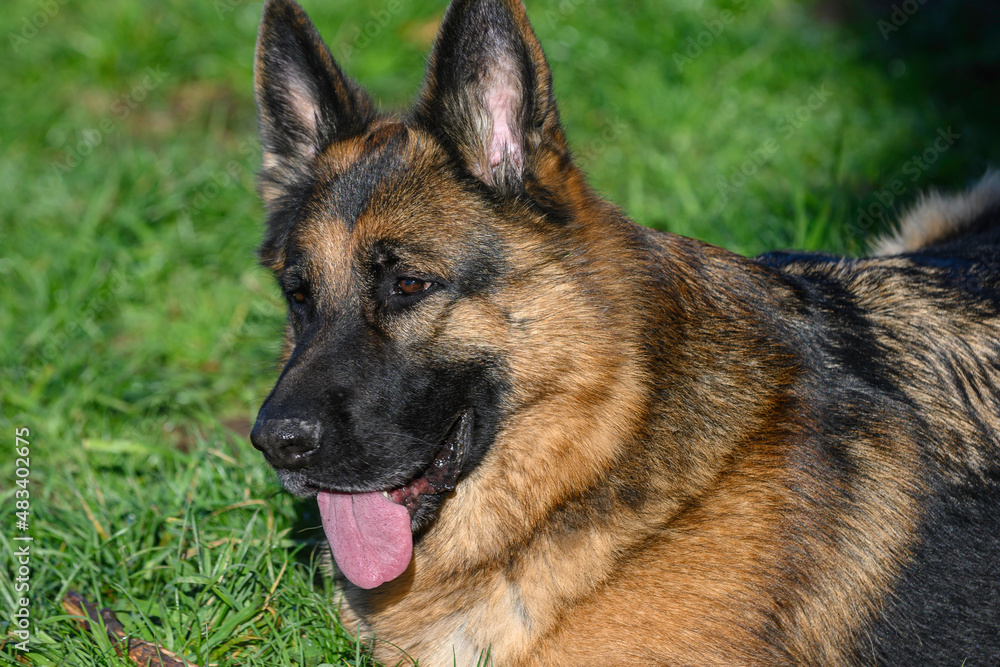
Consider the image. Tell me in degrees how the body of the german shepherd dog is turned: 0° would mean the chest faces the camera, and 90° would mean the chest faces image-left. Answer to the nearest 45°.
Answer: approximately 45°
